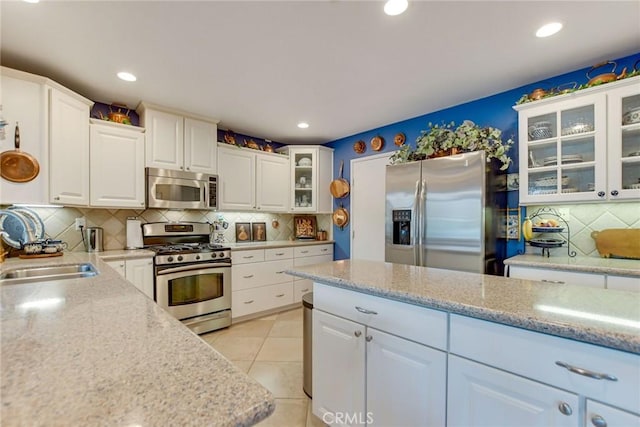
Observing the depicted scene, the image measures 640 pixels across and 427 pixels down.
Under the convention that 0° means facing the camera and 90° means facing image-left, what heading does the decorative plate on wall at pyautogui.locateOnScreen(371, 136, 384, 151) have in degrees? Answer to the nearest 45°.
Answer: approximately 45°

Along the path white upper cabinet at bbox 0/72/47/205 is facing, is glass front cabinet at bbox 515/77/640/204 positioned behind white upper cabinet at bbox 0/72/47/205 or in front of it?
in front

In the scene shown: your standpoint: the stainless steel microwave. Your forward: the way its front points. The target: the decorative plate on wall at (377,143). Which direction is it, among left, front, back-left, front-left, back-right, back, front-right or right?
front-left

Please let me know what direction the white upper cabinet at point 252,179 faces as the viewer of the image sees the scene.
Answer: facing the viewer and to the right of the viewer

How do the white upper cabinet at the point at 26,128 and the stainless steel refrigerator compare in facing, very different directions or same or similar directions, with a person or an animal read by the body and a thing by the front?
very different directions

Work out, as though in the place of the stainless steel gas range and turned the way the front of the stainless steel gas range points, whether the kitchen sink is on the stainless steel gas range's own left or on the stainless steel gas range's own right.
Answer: on the stainless steel gas range's own right

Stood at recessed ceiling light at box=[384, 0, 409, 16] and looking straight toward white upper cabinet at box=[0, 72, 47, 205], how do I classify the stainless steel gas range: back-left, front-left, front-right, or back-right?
front-right

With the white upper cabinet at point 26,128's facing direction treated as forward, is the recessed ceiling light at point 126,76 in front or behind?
in front

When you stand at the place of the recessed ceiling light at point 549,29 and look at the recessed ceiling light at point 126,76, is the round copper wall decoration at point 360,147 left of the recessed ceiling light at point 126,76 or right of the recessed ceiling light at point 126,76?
right

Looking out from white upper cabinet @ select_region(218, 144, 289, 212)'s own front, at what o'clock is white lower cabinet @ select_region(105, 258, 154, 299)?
The white lower cabinet is roughly at 3 o'clock from the white upper cabinet.

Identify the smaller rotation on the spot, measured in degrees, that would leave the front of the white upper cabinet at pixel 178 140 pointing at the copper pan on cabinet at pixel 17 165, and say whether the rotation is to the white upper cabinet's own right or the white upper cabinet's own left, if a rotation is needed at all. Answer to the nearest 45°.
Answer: approximately 90° to the white upper cabinet's own right

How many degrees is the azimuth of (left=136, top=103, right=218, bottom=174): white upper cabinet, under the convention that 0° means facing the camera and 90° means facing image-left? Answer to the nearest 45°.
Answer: approximately 315°
